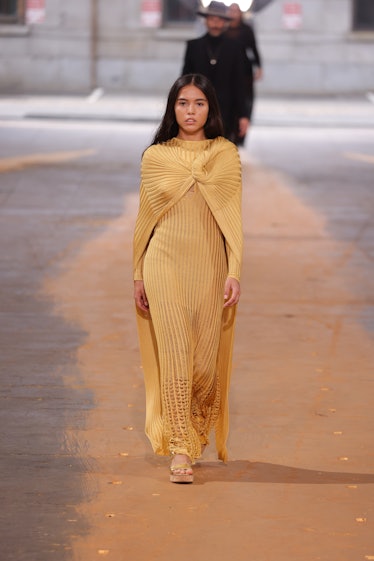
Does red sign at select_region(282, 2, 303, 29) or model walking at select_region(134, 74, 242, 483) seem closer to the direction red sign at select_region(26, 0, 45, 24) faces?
the model walking

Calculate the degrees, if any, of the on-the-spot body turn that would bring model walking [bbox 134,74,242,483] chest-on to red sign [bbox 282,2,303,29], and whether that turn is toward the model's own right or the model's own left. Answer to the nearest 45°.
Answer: approximately 180°

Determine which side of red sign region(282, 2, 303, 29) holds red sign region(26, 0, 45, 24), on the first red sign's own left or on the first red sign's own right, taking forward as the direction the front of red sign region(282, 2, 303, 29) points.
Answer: on the first red sign's own right

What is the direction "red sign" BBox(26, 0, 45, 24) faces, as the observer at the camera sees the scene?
facing the viewer

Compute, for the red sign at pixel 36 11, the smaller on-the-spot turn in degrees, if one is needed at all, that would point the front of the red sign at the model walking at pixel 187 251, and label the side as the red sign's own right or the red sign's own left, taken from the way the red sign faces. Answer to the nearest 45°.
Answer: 0° — it already faces them

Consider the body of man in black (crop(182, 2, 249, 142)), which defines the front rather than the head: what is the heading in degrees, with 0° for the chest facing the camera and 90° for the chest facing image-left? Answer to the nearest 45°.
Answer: approximately 0°

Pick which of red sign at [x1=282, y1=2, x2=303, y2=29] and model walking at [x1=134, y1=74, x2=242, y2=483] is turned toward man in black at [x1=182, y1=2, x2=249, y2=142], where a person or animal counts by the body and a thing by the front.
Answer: the red sign

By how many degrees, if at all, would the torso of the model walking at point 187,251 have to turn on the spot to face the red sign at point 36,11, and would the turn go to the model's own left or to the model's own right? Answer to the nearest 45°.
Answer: approximately 180°

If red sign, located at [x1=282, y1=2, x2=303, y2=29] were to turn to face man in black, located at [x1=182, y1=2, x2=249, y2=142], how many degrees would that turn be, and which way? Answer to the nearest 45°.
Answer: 0° — it already faces them

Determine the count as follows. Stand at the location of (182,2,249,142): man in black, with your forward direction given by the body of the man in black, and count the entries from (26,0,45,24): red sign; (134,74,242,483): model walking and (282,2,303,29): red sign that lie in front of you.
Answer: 1

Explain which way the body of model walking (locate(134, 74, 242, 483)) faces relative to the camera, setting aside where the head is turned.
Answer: toward the camera

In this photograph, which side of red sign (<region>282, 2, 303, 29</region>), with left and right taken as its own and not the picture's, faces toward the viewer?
front
